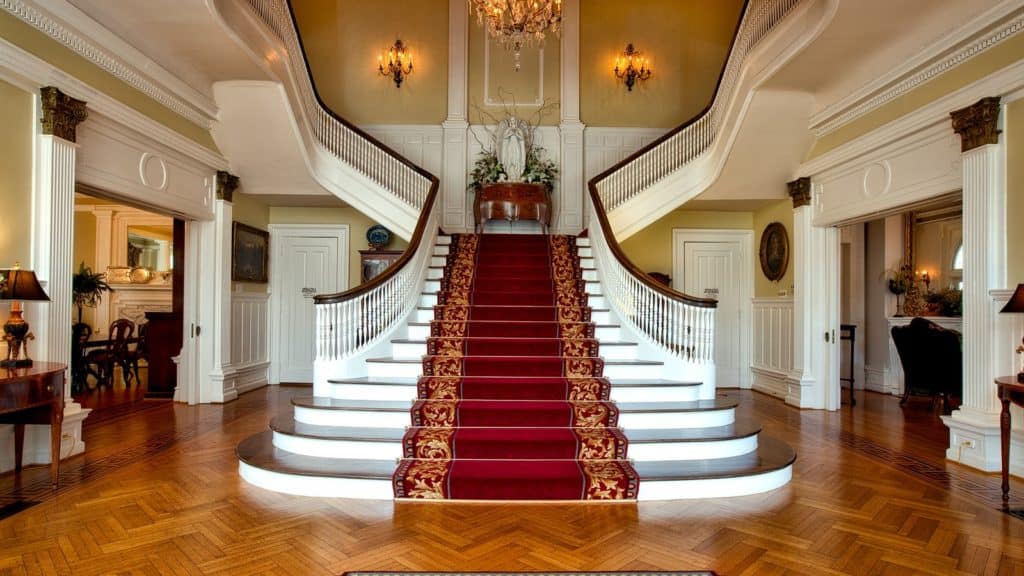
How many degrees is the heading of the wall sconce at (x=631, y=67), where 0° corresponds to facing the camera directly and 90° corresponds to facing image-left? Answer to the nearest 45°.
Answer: approximately 0°

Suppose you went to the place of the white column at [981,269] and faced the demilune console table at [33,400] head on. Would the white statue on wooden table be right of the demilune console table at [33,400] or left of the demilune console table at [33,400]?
right

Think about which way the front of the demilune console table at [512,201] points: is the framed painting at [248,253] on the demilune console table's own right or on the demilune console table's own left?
on the demilune console table's own right

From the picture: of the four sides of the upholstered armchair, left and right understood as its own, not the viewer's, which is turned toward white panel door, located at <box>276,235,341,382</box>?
back

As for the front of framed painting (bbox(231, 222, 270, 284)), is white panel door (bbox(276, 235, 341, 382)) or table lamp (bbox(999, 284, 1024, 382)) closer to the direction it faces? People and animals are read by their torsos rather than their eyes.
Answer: the table lamp

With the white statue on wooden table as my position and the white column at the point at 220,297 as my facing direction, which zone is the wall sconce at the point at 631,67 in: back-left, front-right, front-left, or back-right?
back-left

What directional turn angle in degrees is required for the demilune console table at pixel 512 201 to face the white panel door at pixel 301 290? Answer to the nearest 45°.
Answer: approximately 90° to its right

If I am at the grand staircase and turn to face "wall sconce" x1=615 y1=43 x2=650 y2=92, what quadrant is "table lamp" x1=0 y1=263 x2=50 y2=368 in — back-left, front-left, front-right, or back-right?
back-left

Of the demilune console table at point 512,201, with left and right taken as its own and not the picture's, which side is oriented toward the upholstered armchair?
left

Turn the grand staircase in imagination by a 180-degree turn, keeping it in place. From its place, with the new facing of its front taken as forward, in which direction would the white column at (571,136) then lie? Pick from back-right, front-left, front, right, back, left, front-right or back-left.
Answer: front

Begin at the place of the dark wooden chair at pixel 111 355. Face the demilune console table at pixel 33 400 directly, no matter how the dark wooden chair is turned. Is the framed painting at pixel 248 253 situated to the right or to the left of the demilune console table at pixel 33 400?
left
